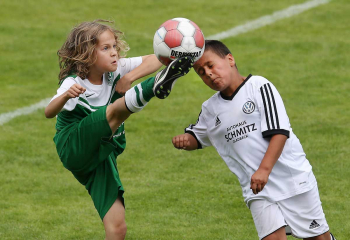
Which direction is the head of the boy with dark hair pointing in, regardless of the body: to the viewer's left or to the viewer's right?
to the viewer's left

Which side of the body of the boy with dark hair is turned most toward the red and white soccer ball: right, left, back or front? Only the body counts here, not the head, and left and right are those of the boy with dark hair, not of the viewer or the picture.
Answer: right

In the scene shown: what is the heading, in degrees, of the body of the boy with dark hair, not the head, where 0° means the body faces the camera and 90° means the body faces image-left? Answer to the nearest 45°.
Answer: approximately 45°
